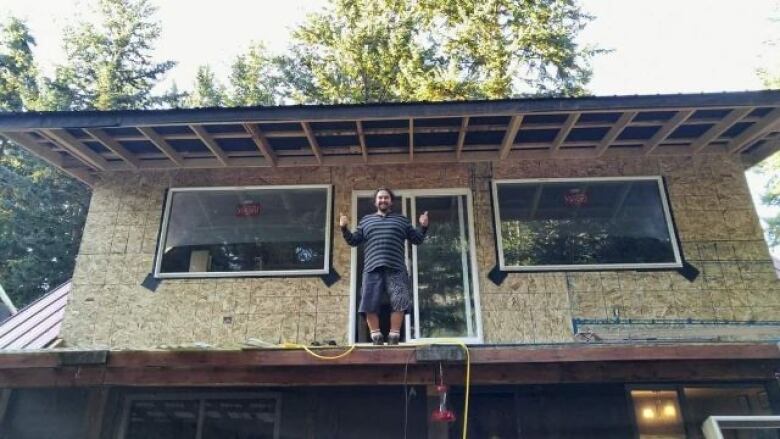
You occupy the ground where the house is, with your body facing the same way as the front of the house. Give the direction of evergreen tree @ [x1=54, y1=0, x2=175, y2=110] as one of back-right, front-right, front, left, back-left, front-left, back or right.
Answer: back-right

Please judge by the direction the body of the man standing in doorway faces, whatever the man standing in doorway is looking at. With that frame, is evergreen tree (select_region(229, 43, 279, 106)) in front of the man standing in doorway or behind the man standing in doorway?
behind

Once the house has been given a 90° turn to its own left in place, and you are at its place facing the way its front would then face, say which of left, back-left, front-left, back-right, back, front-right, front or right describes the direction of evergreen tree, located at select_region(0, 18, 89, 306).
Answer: back-left

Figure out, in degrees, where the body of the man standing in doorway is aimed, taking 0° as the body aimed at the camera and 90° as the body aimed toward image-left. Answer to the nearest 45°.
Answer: approximately 0°

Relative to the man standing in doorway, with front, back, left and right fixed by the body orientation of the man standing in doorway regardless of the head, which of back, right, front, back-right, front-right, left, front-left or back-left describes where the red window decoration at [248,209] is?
back-right

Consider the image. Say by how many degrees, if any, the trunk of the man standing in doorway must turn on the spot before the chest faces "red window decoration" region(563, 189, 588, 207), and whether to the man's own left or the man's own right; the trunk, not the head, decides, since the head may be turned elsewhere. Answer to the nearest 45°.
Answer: approximately 135° to the man's own left
